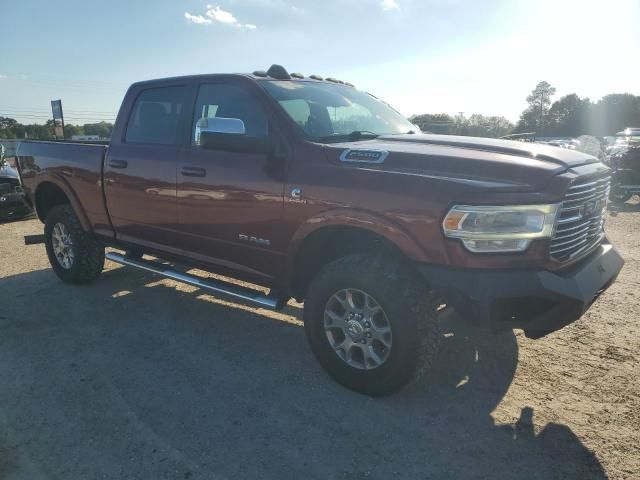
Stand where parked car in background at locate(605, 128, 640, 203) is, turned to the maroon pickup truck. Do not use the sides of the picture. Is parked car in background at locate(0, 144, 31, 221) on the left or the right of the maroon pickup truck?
right

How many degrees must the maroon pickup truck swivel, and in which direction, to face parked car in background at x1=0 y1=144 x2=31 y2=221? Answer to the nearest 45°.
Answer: approximately 180°

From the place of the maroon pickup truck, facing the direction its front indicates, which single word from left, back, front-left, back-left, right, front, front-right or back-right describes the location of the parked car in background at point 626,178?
left

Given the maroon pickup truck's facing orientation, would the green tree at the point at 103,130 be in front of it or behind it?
behind

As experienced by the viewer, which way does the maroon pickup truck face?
facing the viewer and to the right of the viewer
